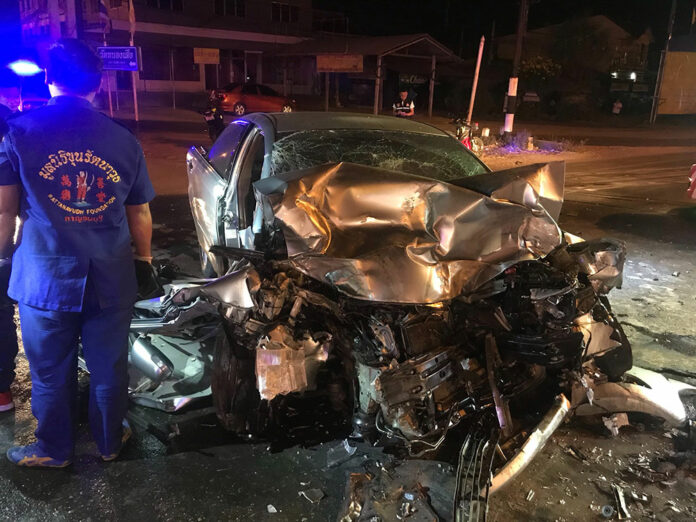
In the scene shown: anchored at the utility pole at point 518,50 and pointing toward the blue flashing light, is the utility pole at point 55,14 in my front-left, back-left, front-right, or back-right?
front-right

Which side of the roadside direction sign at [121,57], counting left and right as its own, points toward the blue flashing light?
front

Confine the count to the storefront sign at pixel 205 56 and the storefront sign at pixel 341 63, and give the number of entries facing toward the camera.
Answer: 2

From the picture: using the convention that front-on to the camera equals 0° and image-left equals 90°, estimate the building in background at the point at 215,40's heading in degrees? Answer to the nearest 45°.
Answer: approximately 0°

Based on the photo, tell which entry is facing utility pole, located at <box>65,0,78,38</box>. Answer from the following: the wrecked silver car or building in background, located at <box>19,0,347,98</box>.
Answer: the building in background

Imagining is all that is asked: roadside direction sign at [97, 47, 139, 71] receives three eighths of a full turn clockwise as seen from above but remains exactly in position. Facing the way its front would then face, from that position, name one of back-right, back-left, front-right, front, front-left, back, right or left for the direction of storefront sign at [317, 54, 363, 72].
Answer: right

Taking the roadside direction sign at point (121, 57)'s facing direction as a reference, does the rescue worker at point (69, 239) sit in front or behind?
in front

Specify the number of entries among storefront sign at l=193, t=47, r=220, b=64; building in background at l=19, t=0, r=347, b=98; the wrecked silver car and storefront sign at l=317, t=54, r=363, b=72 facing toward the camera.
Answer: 4

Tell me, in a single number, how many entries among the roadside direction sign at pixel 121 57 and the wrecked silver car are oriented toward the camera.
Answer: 2

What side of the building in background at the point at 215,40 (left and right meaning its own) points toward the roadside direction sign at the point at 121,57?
front

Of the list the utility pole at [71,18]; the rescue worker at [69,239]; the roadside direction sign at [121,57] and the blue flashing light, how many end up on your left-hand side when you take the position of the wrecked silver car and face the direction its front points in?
0

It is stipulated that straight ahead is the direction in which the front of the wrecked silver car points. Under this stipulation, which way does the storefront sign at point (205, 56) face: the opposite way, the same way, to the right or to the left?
the same way

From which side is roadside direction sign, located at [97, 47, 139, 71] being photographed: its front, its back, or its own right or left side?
front

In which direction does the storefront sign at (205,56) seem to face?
toward the camera

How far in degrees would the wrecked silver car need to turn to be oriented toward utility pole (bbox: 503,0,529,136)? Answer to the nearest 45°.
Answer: approximately 180°

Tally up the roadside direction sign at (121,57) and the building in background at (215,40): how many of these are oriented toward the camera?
2

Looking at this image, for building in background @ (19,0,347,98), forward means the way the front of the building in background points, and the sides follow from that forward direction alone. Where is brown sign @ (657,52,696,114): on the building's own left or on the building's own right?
on the building's own left
